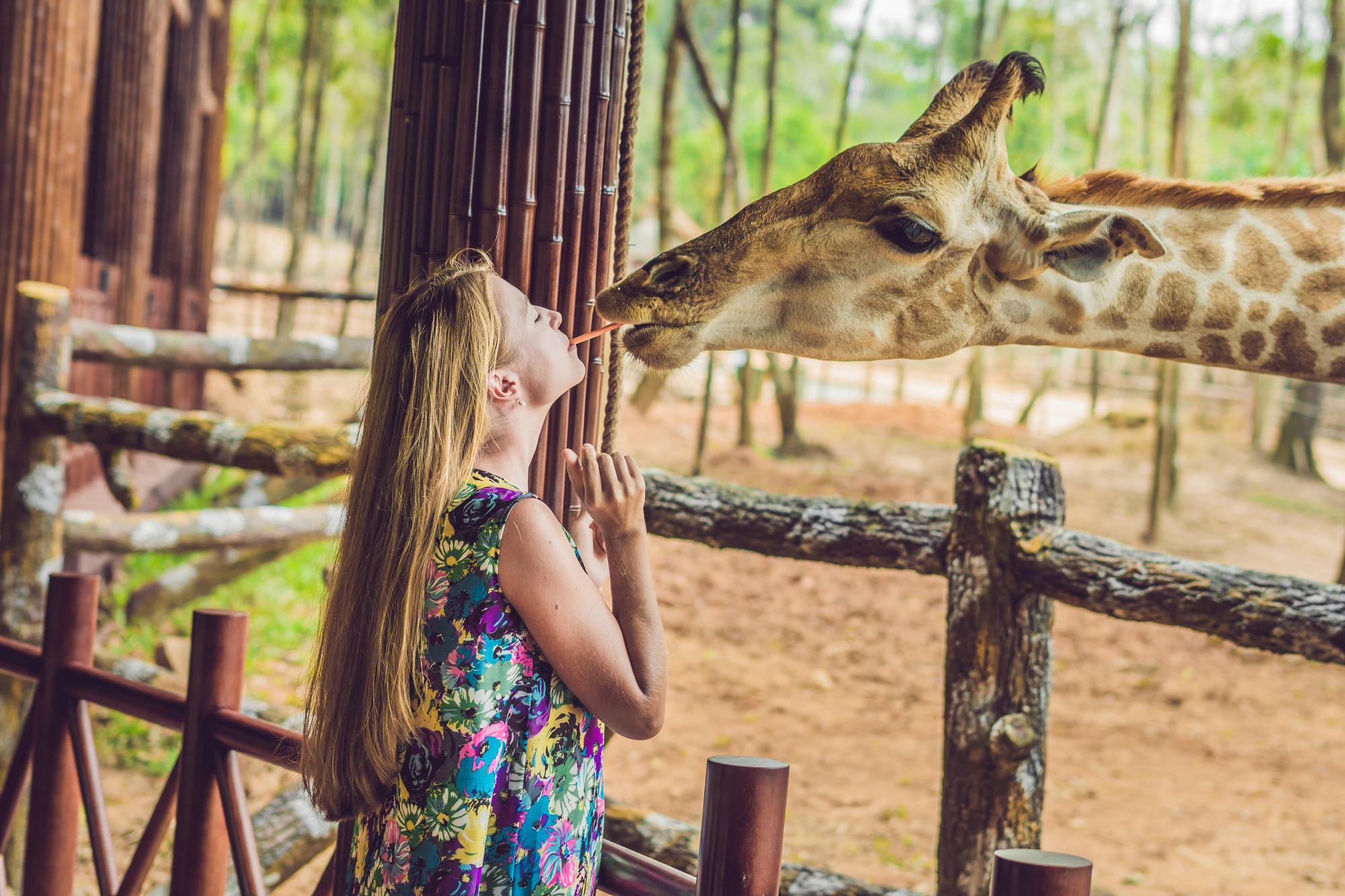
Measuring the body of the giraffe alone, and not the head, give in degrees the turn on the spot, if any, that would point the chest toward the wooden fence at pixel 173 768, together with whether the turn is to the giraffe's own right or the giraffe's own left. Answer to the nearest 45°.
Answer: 0° — it already faces it

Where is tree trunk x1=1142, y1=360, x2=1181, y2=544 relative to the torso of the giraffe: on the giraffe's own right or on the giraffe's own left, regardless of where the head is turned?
on the giraffe's own right

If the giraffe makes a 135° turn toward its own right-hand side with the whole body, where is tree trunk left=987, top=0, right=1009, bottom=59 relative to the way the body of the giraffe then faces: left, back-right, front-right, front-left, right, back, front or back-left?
front-left

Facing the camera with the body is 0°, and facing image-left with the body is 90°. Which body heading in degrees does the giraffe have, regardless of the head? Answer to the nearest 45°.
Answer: approximately 90°

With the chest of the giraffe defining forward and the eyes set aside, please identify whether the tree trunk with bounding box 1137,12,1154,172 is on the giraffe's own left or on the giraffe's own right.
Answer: on the giraffe's own right

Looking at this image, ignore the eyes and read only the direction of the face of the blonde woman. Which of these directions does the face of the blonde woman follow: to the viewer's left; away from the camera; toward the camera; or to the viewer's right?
to the viewer's right

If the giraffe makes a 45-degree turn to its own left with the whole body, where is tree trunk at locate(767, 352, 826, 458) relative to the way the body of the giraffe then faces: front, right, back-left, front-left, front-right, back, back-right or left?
back-right

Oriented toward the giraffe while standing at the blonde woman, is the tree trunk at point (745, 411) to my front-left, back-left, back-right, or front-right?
front-left

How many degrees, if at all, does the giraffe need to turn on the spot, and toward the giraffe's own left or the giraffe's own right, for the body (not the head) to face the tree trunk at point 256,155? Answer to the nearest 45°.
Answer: approximately 45° to the giraffe's own right

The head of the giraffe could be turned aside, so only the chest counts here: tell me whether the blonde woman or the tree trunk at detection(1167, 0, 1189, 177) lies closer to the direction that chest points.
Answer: the blonde woman

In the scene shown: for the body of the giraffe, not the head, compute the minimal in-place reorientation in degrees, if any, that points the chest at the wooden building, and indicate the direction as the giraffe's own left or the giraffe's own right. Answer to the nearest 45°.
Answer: approximately 45° to the giraffe's own right

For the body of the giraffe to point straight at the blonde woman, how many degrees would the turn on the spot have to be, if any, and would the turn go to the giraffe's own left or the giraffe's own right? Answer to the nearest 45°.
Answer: approximately 45° to the giraffe's own left
